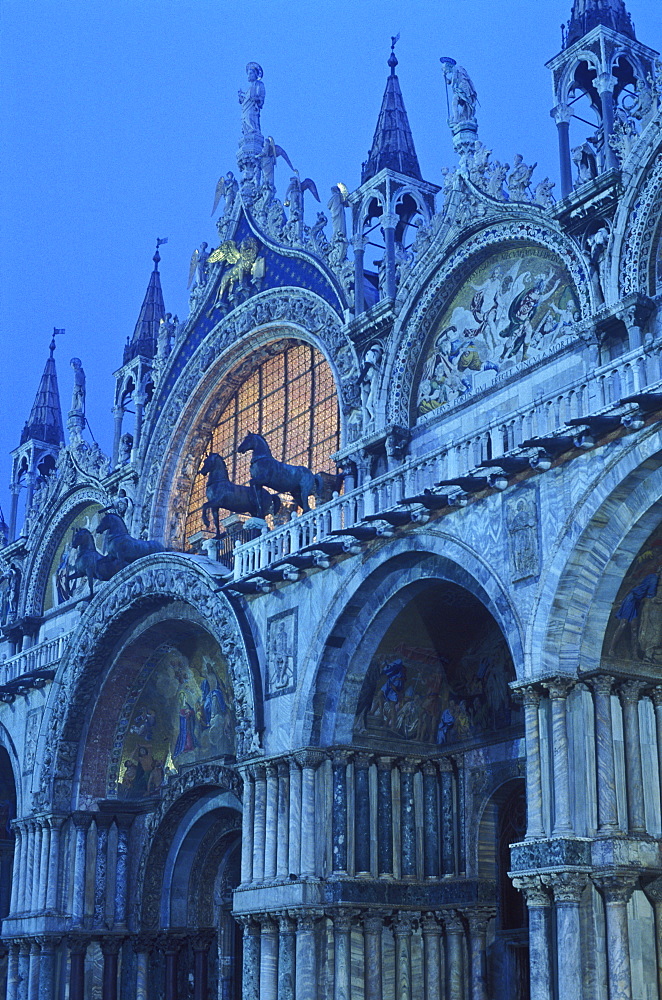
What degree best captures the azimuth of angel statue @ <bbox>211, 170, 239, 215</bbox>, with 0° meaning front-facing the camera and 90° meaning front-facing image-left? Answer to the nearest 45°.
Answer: approximately 315°

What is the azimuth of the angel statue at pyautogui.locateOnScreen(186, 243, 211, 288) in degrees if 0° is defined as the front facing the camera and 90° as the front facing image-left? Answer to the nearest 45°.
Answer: approximately 315°

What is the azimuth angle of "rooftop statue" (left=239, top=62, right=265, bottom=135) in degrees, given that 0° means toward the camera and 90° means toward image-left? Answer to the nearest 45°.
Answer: approximately 45°
